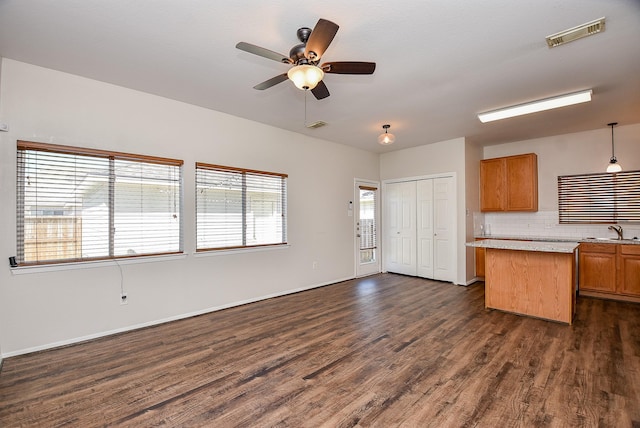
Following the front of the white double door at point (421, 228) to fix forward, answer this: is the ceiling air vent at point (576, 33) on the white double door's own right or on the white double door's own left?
on the white double door's own left

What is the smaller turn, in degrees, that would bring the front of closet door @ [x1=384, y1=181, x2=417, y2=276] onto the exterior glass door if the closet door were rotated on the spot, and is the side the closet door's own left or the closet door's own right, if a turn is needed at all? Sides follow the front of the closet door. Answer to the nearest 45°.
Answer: approximately 45° to the closet door's own right

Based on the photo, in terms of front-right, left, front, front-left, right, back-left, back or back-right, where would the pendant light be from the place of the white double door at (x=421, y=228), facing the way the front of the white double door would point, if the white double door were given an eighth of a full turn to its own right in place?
back

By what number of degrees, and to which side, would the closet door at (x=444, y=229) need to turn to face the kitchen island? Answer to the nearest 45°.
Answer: approximately 90° to its left

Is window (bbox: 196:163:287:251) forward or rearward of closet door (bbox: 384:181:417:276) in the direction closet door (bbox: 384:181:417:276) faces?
forward

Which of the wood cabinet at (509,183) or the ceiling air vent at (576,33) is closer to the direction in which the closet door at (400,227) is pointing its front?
the ceiling air vent

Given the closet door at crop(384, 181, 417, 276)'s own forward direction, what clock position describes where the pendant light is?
The pendant light is roughly at 8 o'clock from the closet door.

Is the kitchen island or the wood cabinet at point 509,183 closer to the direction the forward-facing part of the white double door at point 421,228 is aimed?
the kitchen island

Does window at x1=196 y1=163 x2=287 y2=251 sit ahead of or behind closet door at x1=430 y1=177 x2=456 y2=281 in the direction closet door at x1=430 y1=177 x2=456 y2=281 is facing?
ahead

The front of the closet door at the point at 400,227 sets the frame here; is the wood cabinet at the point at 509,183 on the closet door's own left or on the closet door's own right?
on the closet door's own left

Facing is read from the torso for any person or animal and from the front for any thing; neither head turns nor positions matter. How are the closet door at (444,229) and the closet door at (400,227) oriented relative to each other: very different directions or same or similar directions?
same or similar directions

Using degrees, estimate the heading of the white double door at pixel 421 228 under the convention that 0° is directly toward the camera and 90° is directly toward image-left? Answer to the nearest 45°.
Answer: approximately 45°

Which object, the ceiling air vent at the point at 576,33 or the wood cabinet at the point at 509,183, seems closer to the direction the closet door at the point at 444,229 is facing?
the ceiling air vent

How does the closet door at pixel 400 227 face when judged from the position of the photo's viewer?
facing the viewer and to the left of the viewer

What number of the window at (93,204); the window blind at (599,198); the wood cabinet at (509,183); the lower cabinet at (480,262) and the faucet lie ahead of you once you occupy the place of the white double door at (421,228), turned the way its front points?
1

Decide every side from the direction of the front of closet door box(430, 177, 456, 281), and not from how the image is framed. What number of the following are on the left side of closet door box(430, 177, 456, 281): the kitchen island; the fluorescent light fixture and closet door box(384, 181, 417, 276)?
2

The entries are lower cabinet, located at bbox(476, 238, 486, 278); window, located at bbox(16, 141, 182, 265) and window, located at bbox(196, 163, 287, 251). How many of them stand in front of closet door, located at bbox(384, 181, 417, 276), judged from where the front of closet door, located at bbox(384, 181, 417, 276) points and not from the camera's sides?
2

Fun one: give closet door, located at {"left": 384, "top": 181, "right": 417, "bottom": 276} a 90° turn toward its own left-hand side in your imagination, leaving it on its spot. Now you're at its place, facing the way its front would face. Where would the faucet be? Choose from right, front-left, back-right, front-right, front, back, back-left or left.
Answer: front-left

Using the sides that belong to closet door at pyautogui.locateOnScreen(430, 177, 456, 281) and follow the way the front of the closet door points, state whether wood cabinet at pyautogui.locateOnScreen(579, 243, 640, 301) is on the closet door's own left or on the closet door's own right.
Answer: on the closet door's own left
